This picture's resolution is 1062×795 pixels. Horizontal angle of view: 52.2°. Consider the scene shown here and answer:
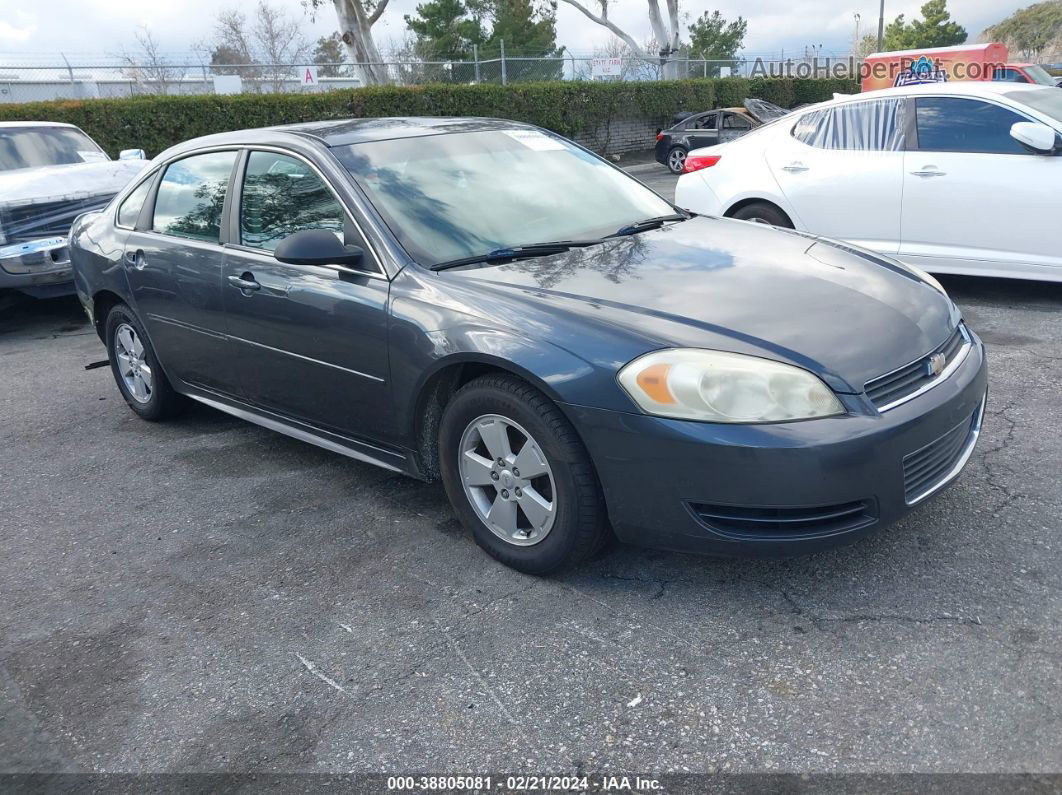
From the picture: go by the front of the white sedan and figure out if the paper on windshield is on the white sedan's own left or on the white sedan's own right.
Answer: on the white sedan's own right

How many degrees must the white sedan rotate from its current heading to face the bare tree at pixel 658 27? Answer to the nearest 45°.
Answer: approximately 90° to its left

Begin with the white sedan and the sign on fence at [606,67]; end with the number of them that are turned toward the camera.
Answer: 1

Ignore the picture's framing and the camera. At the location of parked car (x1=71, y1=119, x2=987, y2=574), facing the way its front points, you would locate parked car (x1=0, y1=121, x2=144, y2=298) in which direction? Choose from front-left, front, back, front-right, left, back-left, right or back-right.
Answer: back

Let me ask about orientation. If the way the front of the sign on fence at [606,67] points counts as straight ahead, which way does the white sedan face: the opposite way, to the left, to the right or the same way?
to the left

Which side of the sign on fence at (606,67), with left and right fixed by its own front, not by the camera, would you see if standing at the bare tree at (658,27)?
back

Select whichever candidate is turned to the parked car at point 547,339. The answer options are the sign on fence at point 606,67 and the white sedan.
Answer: the sign on fence

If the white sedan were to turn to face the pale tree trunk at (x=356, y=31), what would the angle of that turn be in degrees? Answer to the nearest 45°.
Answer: approximately 135° to its left

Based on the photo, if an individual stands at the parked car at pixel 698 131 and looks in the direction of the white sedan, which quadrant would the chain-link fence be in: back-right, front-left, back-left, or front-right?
back-right

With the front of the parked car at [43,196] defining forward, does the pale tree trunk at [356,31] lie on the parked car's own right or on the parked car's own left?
on the parked car's own left

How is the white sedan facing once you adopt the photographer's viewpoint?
facing to the right of the viewer

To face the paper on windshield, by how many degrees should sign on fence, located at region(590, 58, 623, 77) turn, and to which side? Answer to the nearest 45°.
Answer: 0° — it already faces it

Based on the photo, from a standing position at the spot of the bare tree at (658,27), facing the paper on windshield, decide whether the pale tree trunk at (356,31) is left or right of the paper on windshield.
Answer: right
